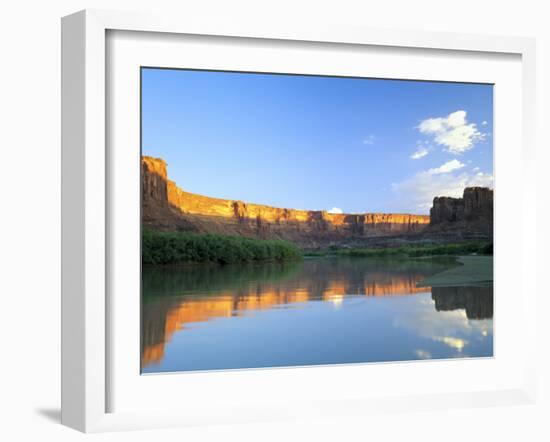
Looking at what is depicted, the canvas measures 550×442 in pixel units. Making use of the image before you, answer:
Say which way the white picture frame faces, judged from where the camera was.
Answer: facing the viewer and to the right of the viewer
